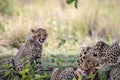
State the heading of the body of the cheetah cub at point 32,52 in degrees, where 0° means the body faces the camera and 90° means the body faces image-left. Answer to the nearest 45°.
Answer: approximately 315°
